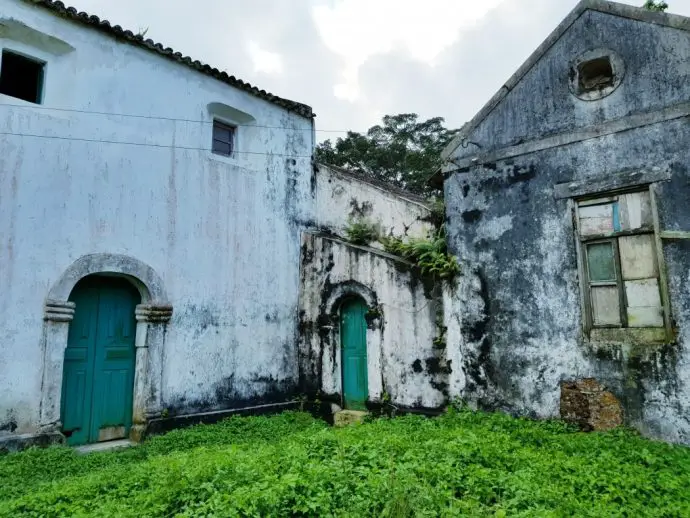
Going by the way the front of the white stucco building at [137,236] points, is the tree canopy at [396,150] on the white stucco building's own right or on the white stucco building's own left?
on the white stucco building's own left

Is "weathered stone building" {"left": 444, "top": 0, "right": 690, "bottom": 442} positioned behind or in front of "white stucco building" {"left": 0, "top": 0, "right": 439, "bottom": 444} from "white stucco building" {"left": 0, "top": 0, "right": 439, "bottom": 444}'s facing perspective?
in front

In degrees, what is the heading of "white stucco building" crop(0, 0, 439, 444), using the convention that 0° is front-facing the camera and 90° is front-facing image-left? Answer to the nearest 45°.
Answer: approximately 315°
